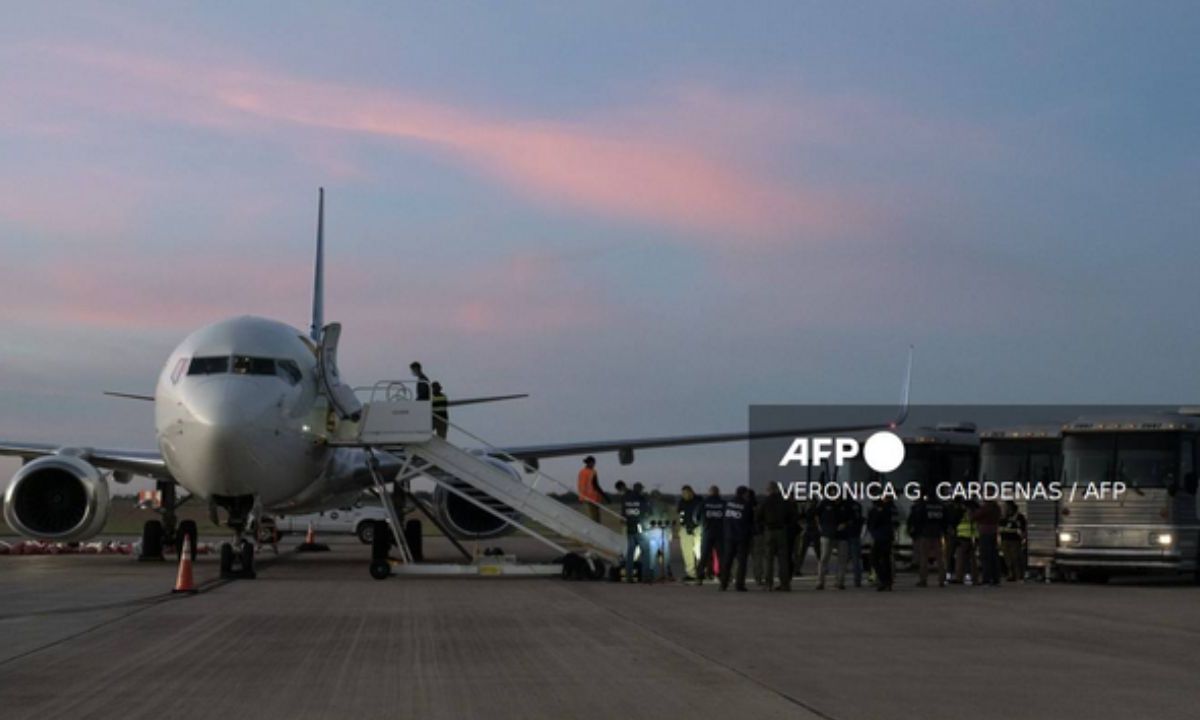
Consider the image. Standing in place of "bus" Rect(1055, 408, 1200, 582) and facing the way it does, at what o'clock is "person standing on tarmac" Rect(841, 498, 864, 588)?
The person standing on tarmac is roughly at 2 o'clock from the bus.

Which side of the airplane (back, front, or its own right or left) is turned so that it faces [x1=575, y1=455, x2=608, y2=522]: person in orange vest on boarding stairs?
left

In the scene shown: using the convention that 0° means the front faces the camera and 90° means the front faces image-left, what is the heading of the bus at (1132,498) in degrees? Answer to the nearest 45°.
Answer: approximately 0°

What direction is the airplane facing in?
toward the camera

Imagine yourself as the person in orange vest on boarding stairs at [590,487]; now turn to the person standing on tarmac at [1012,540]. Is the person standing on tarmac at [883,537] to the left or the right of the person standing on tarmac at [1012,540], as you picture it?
right

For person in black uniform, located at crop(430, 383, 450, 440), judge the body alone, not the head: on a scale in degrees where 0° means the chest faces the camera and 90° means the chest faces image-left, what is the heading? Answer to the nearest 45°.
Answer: approximately 90°
